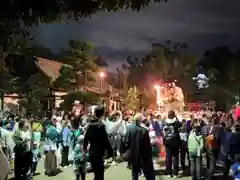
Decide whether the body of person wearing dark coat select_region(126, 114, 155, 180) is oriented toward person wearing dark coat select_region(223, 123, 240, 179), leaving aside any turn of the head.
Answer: no

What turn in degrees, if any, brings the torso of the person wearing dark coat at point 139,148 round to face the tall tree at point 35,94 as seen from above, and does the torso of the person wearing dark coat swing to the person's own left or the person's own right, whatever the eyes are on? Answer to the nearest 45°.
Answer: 0° — they already face it

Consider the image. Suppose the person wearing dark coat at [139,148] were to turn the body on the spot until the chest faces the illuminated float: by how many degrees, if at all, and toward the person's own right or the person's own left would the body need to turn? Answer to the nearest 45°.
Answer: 0° — they already face it

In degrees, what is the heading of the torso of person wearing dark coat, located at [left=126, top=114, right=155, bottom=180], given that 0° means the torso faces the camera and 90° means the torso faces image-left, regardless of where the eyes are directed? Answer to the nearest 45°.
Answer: approximately 180°

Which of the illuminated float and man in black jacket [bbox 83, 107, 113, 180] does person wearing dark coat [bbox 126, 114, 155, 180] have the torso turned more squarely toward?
the illuminated float

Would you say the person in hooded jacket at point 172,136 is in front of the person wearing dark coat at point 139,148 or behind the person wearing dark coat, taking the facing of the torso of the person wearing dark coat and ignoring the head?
in front

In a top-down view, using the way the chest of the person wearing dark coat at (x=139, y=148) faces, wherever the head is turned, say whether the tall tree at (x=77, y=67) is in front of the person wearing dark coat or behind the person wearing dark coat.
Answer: in front

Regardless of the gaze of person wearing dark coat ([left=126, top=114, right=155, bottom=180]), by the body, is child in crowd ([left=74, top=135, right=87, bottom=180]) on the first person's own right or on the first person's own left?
on the first person's own left

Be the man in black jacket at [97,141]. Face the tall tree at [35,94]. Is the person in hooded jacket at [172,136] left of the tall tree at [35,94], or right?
right

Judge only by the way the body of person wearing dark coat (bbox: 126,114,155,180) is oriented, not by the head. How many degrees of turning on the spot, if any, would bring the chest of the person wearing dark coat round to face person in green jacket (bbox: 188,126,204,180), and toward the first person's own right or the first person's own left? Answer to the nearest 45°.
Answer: approximately 45° to the first person's own right

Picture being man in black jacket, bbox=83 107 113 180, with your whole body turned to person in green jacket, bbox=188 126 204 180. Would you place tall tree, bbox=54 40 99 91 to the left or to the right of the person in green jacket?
left

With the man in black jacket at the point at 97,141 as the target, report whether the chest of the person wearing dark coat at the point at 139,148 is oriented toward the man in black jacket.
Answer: no
